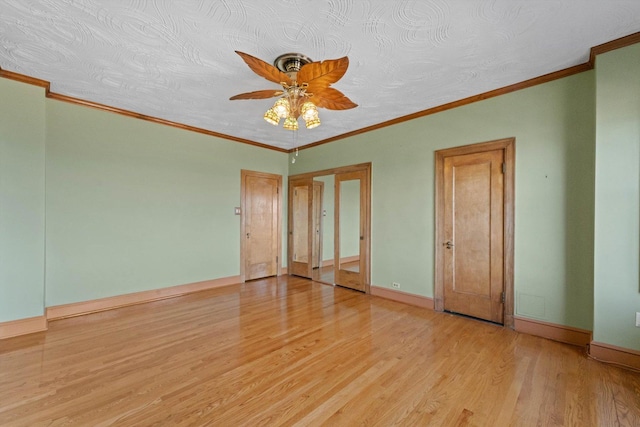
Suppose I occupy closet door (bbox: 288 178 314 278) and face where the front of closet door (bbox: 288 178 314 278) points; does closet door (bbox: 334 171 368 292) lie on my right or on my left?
on my left

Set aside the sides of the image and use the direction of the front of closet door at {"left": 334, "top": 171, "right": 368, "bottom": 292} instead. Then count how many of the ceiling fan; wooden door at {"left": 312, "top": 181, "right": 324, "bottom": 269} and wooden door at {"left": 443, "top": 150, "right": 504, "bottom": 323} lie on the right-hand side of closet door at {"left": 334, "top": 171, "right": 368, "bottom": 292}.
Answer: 1

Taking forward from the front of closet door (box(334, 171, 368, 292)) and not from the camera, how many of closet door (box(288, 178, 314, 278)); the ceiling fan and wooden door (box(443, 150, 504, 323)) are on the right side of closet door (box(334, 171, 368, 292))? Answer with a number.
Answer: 1

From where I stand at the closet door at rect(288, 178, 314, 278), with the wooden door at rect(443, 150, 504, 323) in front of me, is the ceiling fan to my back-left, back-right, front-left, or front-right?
front-right

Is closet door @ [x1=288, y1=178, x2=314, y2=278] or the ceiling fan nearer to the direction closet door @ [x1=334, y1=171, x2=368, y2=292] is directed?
the ceiling fan

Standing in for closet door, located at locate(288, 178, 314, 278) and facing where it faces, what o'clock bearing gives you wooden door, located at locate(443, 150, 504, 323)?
The wooden door is roughly at 9 o'clock from the closet door.

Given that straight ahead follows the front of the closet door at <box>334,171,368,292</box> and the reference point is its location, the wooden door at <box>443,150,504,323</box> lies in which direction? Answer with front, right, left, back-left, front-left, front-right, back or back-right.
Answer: left

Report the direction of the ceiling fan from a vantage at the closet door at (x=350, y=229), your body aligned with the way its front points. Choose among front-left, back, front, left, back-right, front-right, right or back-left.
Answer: front-left

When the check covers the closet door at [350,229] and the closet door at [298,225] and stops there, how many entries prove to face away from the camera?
0

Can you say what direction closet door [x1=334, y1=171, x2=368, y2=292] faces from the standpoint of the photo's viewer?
facing the viewer and to the left of the viewer
